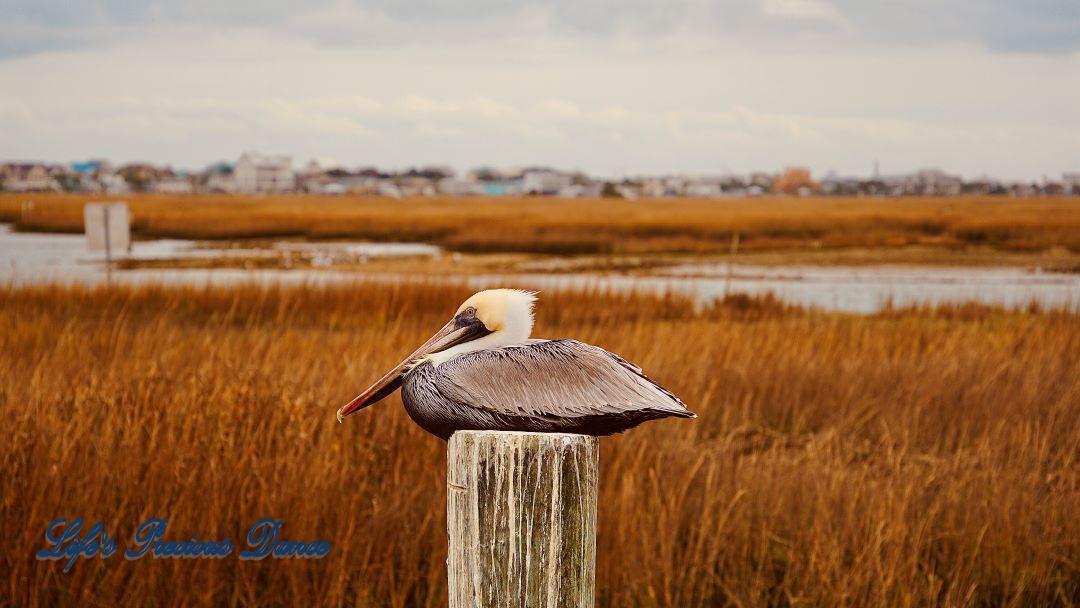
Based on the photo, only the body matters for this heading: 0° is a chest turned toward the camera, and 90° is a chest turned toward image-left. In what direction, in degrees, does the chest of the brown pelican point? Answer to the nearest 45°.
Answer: approximately 90°
